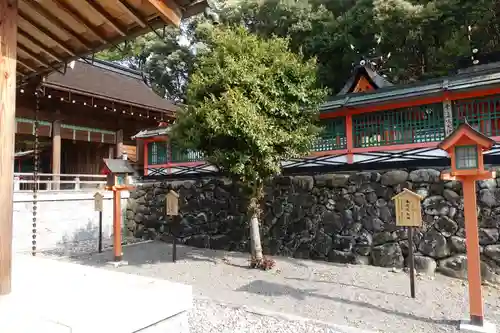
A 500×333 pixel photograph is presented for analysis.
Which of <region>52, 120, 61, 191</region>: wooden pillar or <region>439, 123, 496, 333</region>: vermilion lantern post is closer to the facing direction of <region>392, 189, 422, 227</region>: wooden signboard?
the vermilion lantern post

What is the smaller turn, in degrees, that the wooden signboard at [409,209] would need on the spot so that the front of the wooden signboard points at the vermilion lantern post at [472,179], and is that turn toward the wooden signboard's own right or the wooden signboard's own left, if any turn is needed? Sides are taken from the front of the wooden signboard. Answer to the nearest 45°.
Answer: approximately 45° to the wooden signboard's own left

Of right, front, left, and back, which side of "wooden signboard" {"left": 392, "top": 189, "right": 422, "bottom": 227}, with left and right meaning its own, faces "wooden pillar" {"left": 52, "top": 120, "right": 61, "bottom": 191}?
right

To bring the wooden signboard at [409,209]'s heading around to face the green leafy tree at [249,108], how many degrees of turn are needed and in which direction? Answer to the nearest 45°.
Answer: approximately 90° to its right

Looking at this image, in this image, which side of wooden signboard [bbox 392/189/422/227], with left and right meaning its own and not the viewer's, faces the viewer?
front

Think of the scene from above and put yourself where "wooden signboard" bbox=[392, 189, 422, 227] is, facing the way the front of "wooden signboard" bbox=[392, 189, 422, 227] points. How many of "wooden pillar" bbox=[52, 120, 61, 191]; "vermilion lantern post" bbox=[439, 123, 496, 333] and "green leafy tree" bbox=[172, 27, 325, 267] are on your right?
2
